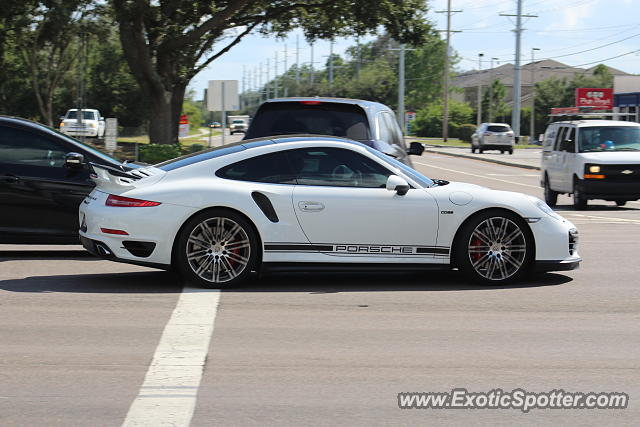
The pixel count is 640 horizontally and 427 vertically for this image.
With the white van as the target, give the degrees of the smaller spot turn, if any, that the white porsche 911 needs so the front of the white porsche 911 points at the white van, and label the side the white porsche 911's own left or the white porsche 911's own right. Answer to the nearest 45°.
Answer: approximately 45° to the white porsche 911's own left

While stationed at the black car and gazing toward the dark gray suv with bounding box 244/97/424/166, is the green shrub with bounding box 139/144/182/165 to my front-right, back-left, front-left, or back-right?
front-left

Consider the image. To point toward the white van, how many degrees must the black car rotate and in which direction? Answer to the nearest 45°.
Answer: approximately 45° to its left

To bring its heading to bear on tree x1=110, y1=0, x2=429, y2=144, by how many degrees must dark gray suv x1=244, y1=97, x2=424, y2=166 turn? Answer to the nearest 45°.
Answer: approximately 45° to its left

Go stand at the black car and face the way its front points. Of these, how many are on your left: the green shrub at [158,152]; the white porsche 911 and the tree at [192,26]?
2

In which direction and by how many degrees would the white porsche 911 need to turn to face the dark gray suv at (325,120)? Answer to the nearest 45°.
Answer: approximately 90° to its left

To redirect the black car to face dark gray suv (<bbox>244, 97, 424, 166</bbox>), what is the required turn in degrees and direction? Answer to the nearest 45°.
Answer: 0° — it already faces it

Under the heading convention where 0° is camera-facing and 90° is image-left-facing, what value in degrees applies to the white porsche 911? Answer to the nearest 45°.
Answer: approximately 270°

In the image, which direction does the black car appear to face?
to the viewer's right

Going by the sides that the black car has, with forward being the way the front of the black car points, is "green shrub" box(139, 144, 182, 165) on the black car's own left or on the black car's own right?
on the black car's own left

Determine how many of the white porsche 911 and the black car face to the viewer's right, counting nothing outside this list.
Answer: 2

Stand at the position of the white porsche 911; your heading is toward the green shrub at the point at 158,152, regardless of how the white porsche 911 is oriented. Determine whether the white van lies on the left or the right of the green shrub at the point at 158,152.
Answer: right

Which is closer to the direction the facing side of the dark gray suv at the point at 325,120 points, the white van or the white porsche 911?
the white van

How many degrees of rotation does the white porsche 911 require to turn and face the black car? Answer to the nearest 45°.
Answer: approximately 135° to its left

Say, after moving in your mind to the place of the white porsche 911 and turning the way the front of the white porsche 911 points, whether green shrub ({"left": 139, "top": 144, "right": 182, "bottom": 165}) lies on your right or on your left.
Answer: on your left

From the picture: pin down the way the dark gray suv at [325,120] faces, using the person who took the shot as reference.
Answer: facing away from the viewer and to the right of the viewer
